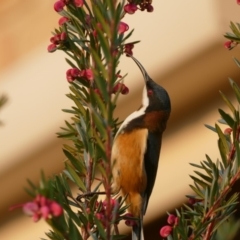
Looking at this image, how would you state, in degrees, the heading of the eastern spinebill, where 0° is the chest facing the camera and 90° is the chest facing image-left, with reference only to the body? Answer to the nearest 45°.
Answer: approximately 90°
